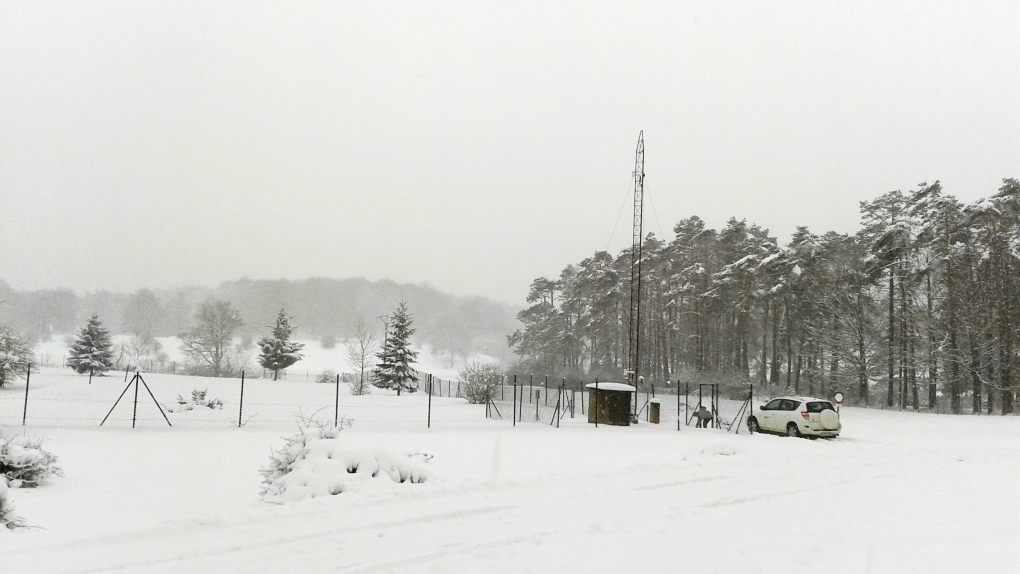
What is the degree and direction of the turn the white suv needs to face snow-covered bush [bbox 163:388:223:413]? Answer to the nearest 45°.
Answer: approximately 45° to its left

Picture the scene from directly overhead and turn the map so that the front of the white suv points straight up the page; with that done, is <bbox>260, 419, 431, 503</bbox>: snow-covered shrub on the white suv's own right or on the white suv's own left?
on the white suv's own left

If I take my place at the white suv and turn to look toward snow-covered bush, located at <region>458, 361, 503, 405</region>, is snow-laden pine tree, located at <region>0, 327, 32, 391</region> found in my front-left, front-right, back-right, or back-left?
front-left

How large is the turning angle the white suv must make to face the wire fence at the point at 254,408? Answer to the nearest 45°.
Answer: approximately 45° to its left

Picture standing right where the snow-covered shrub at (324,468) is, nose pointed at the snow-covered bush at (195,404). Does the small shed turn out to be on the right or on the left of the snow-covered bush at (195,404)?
right

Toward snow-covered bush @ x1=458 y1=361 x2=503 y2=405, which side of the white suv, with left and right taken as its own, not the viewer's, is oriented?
front

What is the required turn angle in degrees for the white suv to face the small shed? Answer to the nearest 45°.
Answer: approximately 45° to its left

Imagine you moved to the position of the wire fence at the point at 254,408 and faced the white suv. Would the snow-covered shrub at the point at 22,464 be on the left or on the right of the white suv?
right

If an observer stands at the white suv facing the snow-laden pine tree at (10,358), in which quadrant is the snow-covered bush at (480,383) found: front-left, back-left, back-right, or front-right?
front-right

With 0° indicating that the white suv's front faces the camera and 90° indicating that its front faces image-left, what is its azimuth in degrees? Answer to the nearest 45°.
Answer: approximately 135°
